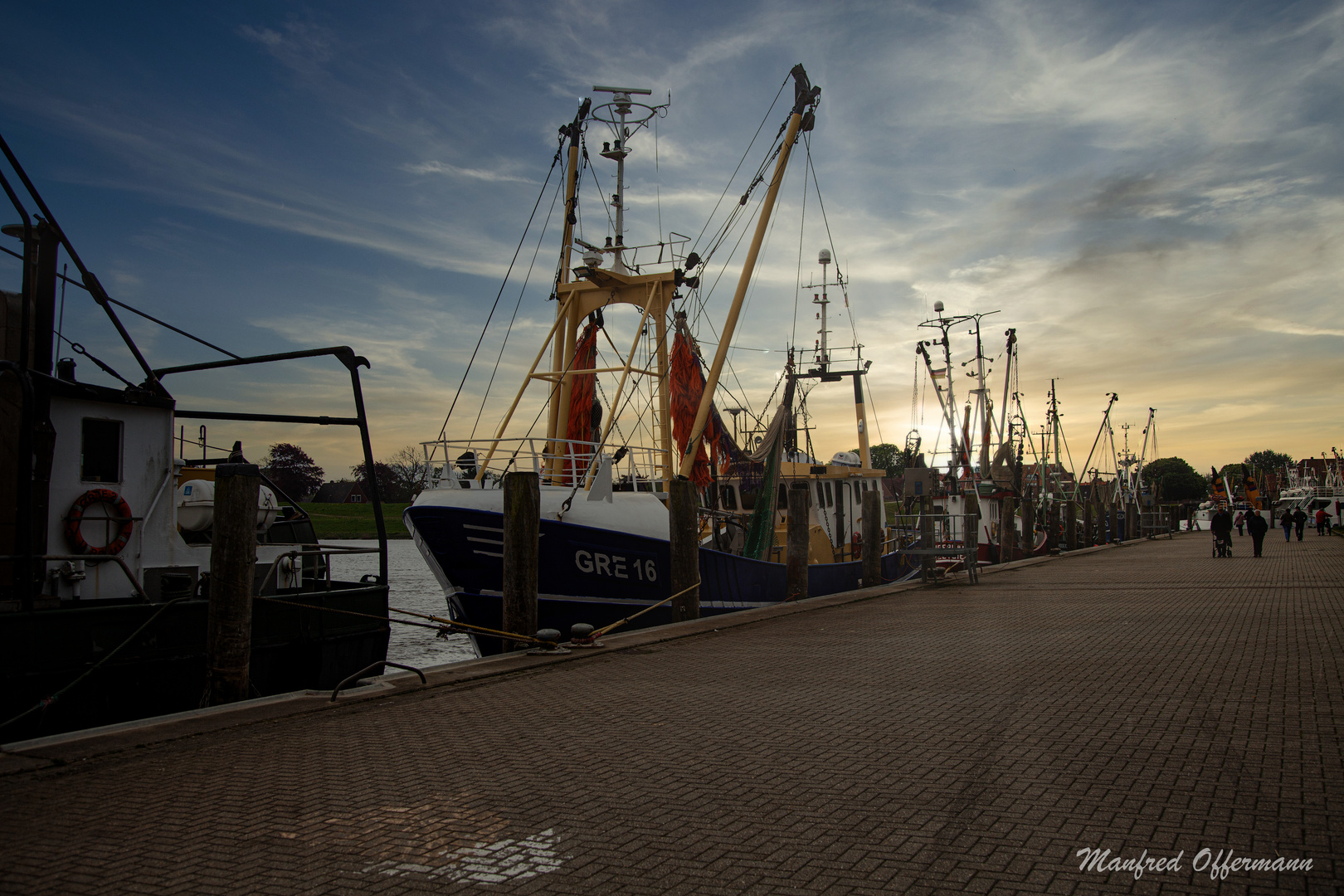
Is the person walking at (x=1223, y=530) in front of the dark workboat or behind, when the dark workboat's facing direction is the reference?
behind

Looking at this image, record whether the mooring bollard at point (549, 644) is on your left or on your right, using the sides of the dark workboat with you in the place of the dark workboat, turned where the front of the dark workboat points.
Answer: on your left

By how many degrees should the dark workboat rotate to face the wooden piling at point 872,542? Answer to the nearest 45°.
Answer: approximately 135° to its left

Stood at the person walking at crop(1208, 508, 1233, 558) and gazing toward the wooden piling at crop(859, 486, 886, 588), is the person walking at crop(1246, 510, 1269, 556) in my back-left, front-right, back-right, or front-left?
back-left

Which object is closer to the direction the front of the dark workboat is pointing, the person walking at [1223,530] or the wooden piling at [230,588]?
the wooden piling

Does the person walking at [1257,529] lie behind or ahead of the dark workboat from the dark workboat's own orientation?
behind

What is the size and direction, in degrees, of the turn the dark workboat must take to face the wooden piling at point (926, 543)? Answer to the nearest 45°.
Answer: approximately 135° to its left

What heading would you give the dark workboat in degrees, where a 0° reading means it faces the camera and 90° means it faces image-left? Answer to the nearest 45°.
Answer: approximately 45°

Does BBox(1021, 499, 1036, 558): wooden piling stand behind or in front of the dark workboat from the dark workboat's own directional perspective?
behind

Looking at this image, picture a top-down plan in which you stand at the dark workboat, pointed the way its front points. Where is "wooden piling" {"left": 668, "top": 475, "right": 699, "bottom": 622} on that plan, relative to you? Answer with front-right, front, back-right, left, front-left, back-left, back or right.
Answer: back-left

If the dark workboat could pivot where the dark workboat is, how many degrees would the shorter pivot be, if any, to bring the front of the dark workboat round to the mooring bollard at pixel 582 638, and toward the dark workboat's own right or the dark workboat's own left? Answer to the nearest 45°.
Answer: approximately 135° to the dark workboat's own left
